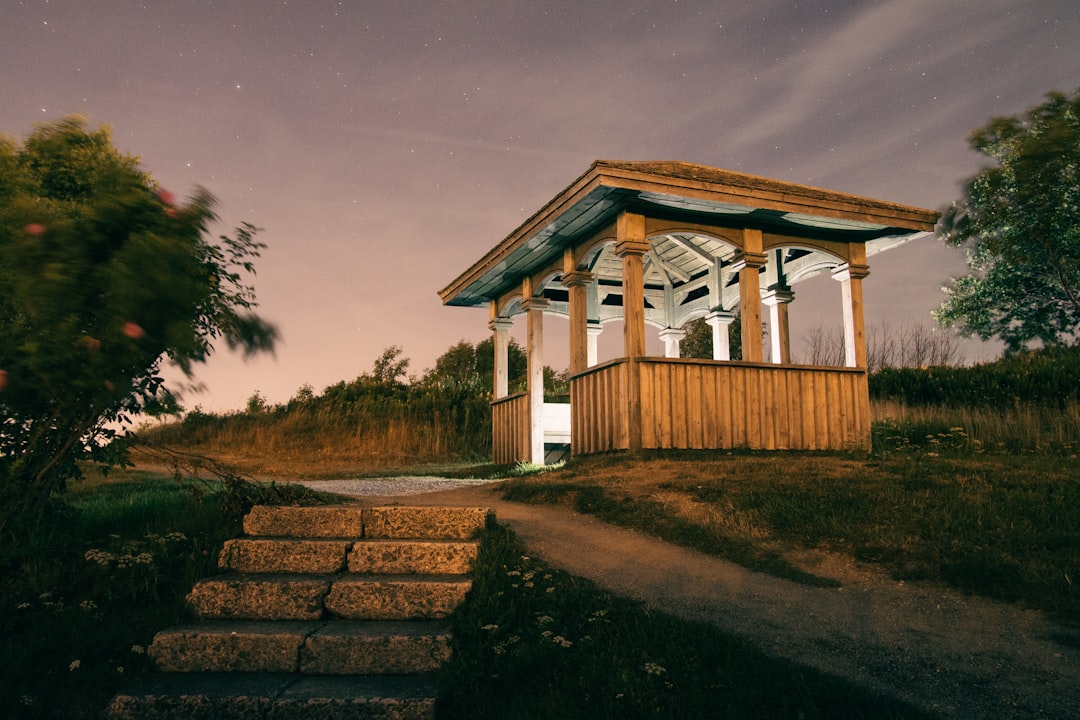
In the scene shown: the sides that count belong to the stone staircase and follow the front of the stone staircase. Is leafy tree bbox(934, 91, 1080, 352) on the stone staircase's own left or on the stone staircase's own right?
on the stone staircase's own left

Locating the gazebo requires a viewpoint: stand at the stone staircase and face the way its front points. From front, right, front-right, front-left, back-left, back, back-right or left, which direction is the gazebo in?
back-left

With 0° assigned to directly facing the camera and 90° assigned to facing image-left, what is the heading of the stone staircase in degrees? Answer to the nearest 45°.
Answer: approximately 0°

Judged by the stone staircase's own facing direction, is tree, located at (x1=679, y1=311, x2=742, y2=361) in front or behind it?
behind
